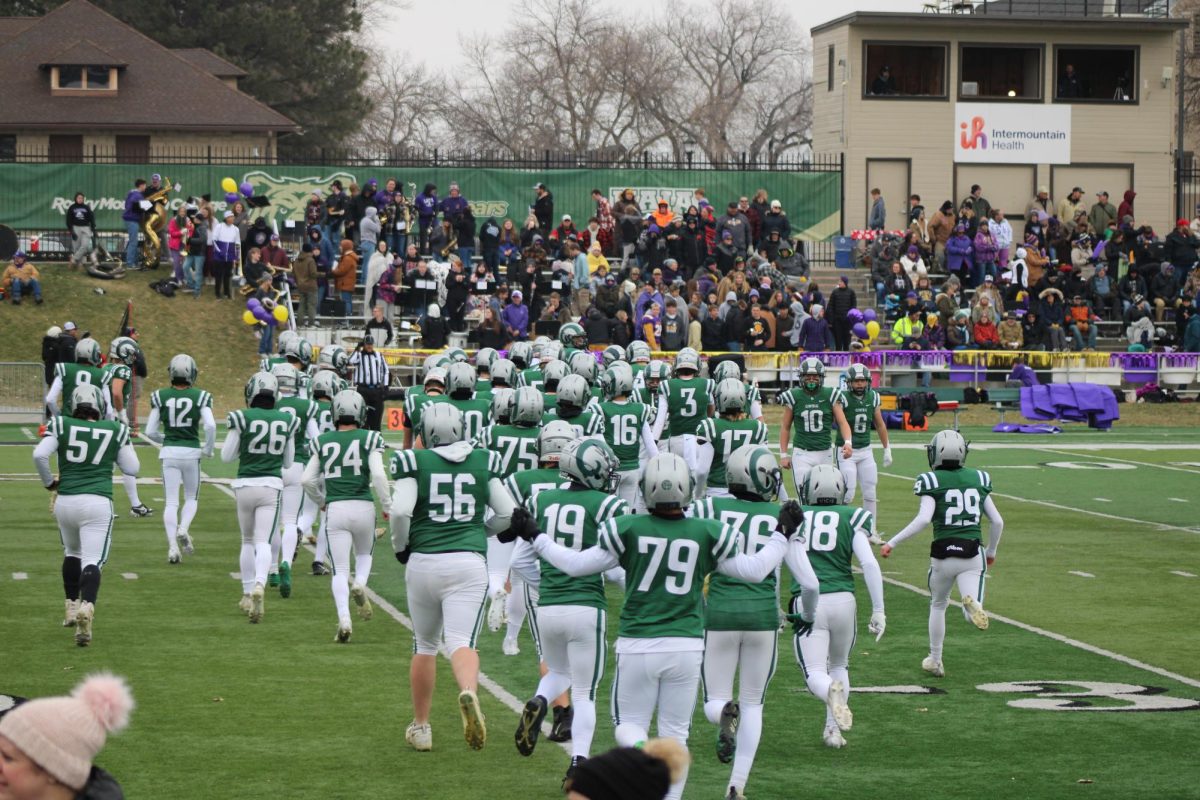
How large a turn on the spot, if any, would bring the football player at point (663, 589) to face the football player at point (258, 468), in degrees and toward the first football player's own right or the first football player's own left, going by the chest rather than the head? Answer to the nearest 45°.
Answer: approximately 45° to the first football player's own left

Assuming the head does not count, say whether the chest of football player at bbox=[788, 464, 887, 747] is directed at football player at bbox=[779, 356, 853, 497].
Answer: yes

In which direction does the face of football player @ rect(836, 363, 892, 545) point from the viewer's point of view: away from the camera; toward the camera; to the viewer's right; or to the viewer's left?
toward the camera

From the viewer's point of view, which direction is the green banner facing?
toward the camera

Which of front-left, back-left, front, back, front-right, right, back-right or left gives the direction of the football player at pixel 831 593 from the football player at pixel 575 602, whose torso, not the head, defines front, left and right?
front-right

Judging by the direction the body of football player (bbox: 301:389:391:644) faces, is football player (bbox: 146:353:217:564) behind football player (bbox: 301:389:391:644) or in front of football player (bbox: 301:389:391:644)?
in front

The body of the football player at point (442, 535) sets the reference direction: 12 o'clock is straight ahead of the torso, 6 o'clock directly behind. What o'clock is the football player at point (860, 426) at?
the football player at point (860, 426) is roughly at 1 o'clock from the football player at point (442, 535).

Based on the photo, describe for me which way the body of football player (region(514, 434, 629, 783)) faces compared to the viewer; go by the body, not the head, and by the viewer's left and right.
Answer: facing away from the viewer

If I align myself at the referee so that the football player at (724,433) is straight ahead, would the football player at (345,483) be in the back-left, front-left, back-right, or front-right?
front-right

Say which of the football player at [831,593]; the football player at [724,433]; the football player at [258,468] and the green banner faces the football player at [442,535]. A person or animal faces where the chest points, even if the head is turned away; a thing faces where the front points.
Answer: the green banner

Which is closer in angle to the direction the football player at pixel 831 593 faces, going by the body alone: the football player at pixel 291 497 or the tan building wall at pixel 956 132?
the tan building wall

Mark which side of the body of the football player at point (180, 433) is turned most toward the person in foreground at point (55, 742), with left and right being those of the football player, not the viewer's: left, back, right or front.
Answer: back

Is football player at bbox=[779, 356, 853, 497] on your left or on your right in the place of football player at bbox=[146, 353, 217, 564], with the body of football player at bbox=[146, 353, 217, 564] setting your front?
on your right

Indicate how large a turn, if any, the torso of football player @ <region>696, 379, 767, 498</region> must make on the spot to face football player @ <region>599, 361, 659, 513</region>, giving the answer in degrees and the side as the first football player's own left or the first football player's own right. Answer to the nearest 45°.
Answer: approximately 45° to the first football player's own left

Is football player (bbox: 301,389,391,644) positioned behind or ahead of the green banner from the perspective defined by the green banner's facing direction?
ahead

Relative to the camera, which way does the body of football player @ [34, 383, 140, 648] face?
away from the camera

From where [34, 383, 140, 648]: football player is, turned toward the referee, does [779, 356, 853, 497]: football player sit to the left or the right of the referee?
right

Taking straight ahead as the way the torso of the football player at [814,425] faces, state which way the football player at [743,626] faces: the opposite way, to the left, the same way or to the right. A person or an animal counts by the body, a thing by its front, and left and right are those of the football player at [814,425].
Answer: the opposite way
